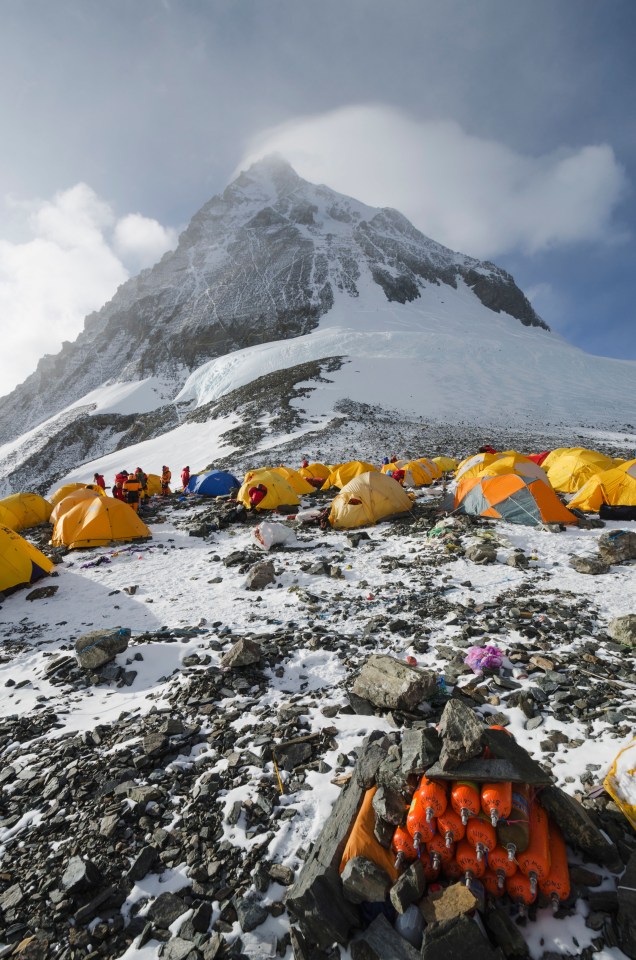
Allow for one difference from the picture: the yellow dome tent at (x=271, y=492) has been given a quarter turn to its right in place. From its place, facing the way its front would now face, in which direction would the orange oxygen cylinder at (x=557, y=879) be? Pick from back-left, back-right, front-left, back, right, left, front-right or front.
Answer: back-left

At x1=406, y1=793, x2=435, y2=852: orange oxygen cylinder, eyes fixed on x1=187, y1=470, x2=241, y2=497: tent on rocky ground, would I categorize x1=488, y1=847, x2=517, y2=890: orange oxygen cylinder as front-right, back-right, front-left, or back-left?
back-right

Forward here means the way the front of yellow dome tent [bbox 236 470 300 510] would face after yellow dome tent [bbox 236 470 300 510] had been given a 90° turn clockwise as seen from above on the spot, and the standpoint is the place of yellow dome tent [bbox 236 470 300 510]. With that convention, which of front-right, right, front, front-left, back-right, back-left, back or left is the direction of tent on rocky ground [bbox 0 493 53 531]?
front-left

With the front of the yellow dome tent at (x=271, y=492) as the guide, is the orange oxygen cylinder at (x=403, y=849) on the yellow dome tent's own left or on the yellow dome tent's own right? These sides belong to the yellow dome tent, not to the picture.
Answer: on the yellow dome tent's own left

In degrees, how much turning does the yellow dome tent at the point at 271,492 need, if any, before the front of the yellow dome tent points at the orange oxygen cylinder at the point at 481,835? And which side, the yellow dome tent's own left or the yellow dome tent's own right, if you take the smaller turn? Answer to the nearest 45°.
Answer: approximately 45° to the yellow dome tent's own left

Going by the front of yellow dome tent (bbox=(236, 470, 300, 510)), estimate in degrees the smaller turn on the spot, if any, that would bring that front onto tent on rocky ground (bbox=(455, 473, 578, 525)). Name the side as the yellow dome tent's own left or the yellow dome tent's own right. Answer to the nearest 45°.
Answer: approximately 90° to the yellow dome tent's own left

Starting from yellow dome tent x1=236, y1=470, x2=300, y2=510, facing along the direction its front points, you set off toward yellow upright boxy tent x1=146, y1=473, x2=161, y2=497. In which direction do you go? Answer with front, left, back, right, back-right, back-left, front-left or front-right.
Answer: right

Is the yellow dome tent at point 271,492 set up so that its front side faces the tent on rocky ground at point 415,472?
no

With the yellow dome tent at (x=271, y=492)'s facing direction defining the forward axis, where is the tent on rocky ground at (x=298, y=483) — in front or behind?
behind

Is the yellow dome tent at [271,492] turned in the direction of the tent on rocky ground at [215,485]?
no

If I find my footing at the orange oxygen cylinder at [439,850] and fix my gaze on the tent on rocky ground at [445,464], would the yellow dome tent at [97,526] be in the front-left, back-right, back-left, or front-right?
front-left

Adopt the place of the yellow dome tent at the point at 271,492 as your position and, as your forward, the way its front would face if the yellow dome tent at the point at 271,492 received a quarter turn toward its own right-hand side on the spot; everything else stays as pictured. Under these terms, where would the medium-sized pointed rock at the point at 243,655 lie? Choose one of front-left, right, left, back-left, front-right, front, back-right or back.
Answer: back-left

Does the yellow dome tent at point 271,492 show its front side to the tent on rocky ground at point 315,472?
no

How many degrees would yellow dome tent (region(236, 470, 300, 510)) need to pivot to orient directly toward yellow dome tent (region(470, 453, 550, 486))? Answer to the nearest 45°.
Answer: approximately 135° to its left

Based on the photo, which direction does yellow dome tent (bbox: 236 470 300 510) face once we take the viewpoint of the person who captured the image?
facing the viewer and to the left of the viewer

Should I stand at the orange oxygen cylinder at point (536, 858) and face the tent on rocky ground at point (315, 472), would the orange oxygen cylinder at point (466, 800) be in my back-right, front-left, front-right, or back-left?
front-left

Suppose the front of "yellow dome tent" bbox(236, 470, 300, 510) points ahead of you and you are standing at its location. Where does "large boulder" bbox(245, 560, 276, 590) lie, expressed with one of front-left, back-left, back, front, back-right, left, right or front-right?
front-left

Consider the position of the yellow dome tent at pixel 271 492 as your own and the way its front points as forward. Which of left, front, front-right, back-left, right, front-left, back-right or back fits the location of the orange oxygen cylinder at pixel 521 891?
front-left

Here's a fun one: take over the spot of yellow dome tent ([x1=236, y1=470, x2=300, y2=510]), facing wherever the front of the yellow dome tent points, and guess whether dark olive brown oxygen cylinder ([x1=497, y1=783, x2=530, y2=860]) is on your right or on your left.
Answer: on your left
